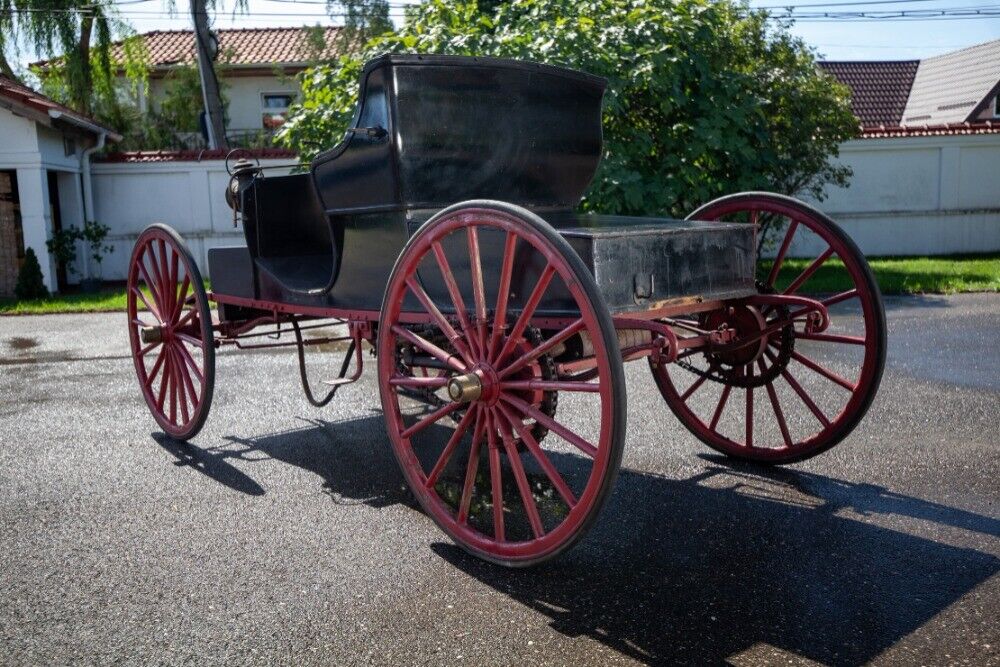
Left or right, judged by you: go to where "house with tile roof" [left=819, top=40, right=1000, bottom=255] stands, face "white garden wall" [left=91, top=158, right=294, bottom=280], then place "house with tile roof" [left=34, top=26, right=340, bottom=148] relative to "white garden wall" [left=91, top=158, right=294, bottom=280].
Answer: right

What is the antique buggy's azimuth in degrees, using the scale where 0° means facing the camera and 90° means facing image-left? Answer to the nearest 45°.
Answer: approximately 135°

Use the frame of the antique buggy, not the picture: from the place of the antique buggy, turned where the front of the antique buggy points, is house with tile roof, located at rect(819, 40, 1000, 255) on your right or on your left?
on your right

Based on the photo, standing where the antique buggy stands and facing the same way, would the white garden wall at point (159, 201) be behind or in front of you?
in front

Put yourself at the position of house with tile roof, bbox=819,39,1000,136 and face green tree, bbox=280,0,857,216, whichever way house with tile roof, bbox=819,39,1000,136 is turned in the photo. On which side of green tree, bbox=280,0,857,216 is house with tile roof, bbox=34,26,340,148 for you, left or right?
right

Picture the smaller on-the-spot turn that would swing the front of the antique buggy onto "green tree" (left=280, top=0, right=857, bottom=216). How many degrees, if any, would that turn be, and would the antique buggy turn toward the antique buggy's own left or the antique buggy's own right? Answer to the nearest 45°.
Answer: approximately 45° to the antique buggy's own right

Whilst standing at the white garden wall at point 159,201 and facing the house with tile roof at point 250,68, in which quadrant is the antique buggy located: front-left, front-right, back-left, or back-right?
back-right

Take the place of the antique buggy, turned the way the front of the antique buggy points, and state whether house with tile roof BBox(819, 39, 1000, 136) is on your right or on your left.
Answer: on your right

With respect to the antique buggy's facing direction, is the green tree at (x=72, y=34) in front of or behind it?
in front

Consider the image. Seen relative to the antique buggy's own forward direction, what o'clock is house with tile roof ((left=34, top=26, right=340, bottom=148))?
The house with tile roof is roughly at 1 o'clock from the antique buggy.

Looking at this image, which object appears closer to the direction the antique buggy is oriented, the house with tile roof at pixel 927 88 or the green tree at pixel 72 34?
the green tree

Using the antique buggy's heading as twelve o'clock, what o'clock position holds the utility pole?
The utility pole is roughly at 1 o'clock from the antique buggy.
